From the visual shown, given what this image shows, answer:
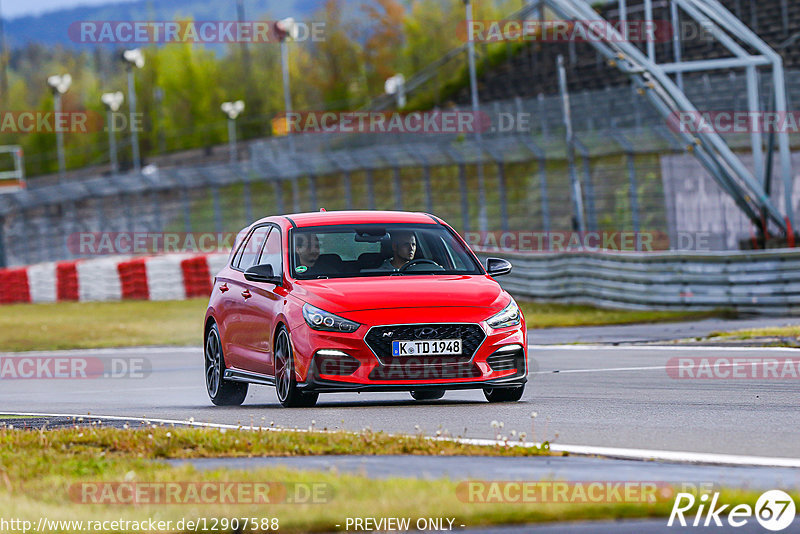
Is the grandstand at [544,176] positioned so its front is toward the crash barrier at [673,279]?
yes

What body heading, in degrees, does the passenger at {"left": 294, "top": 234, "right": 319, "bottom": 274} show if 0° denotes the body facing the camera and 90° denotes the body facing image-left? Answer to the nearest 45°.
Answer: approximately 315°

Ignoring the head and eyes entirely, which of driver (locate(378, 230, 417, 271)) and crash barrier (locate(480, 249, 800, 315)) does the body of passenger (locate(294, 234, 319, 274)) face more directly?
the driver
